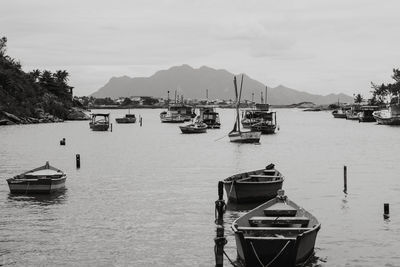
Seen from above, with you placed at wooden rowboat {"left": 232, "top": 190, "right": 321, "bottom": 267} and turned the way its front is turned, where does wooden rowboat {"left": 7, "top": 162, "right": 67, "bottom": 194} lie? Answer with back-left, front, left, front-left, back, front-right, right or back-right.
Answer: front-left

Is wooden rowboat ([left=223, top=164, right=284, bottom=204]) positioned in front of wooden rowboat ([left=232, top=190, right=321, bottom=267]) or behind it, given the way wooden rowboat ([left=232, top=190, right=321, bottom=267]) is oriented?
in front

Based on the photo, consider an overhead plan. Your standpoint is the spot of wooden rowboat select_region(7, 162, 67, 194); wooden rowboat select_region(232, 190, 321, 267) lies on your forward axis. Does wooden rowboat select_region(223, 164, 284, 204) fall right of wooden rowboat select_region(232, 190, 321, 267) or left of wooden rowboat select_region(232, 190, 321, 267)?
left

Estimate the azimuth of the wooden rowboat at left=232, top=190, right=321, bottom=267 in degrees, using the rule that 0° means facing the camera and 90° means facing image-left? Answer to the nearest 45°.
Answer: approximately 180°

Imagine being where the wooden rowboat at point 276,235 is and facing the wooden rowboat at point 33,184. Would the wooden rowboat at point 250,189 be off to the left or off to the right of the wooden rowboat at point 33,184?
right
